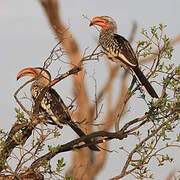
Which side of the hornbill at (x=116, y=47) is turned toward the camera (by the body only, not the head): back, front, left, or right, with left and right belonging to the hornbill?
left

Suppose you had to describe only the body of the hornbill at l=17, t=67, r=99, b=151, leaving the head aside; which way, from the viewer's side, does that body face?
to the viewer's left

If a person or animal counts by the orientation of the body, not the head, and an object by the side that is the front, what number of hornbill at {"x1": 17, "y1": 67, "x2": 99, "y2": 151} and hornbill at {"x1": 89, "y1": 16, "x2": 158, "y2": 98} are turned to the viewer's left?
2
